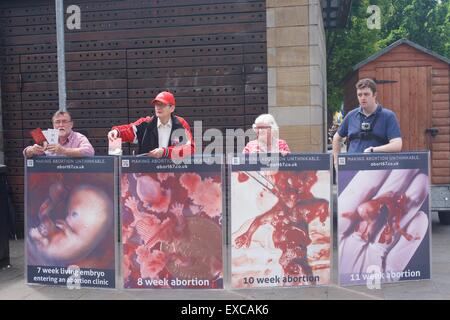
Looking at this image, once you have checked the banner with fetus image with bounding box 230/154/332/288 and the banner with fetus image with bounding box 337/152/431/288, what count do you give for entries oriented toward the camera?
2

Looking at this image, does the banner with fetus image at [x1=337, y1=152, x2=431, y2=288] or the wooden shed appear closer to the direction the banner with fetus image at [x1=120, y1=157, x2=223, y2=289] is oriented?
the banner with fetus image

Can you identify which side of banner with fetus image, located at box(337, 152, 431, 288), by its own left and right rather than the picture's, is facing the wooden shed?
back

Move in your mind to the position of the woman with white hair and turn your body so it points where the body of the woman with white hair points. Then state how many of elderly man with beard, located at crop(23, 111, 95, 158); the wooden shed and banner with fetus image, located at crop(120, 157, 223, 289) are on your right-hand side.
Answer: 2

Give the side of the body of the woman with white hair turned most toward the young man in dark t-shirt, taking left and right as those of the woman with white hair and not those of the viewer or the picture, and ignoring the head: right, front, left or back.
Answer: left

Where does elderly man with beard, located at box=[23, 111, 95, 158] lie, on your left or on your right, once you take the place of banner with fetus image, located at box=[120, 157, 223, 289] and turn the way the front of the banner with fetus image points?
on your right

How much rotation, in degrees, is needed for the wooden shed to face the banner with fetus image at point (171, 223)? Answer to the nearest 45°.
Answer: approximately 45° to its right

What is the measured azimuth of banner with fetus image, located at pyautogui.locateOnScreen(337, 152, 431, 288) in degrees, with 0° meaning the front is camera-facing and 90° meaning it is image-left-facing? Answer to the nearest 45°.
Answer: approximately 0°

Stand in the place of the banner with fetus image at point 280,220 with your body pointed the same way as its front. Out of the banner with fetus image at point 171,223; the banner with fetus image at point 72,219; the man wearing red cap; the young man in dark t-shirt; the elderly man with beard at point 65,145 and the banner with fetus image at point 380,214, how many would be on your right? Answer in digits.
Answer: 4
